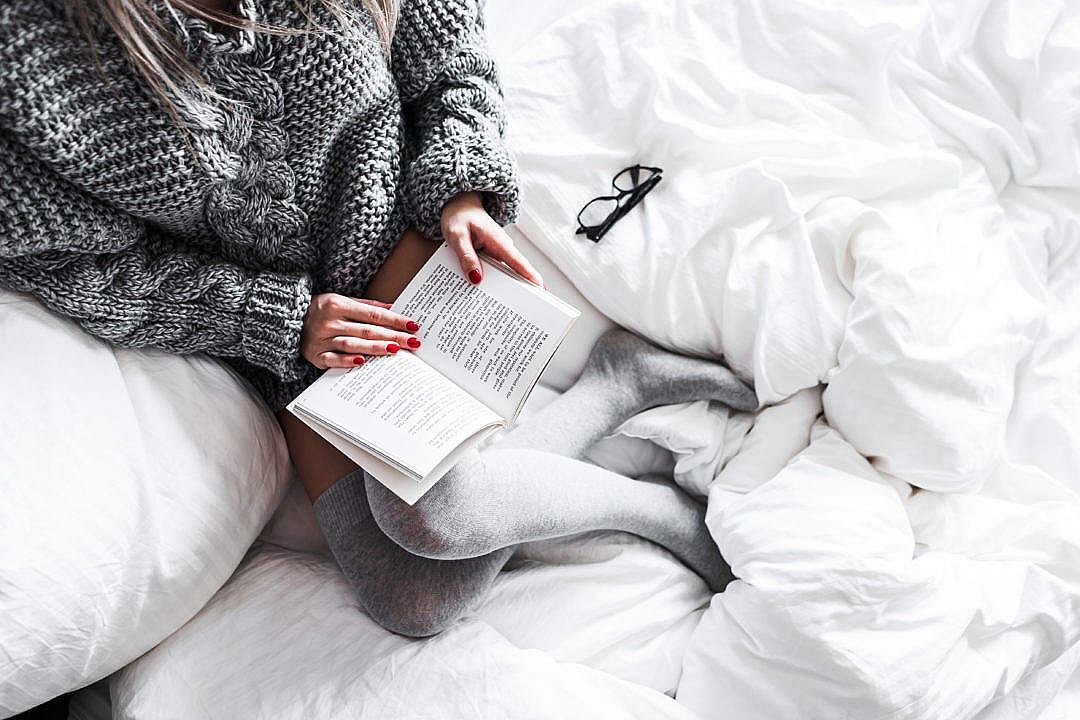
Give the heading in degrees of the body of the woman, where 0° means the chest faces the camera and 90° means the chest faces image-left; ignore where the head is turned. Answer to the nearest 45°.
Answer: approximately 315°

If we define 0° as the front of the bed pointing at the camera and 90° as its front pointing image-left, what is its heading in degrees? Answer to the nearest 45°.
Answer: approximately 270°
